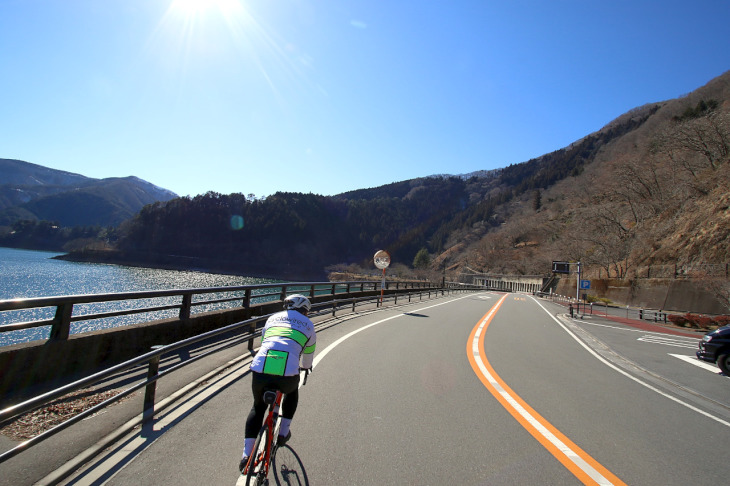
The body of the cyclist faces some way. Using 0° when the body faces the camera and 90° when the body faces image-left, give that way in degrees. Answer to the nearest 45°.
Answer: approximately 225°

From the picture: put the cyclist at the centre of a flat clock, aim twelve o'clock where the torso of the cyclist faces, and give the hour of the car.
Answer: The car is roughly at 1 o'clock from the cyclist.
